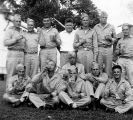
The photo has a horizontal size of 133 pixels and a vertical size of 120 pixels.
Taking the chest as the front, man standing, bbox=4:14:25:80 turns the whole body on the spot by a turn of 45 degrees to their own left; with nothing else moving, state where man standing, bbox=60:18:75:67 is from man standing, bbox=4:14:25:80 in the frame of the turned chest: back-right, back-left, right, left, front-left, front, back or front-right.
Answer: front

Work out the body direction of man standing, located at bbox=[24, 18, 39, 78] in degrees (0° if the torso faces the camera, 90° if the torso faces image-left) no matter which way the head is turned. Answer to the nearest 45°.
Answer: approximately 0°

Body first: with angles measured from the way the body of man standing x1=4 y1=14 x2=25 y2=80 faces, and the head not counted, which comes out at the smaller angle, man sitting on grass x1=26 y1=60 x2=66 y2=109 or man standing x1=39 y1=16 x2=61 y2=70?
the man sitting on grass

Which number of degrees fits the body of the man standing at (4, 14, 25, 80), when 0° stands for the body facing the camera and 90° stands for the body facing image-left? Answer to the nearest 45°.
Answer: approximately 315°

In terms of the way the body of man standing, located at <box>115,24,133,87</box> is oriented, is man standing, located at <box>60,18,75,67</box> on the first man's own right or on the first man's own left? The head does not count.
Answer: on the first man's own right

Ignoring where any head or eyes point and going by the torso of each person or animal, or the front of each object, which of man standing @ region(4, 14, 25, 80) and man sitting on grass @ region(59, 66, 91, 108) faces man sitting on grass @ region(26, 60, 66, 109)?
the man standing

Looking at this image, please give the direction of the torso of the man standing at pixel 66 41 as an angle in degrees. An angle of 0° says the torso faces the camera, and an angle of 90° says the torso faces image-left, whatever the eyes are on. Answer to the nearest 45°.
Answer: approximately 0°
